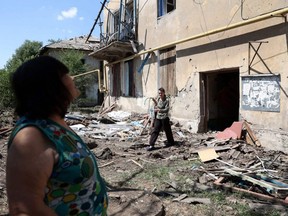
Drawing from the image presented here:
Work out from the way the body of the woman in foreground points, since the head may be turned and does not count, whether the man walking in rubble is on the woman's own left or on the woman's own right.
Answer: on the woman's own left

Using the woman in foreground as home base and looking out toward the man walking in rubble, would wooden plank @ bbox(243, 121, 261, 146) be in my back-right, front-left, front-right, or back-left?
front-right

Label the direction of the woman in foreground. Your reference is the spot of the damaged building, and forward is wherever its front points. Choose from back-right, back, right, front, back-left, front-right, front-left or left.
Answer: front-left

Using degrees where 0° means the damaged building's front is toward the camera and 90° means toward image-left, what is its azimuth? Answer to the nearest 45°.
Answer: approximately 45°

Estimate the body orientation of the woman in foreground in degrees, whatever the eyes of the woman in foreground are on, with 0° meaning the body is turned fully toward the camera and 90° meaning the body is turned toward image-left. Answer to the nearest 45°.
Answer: approximately 270°
